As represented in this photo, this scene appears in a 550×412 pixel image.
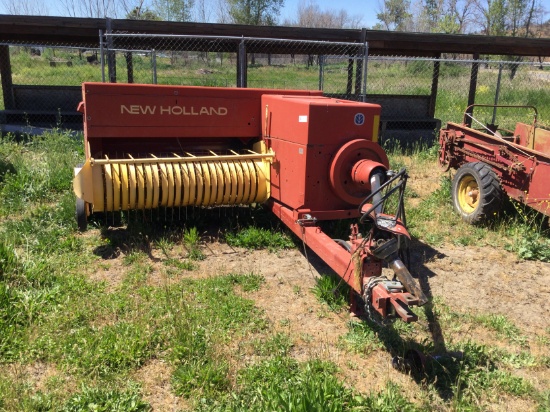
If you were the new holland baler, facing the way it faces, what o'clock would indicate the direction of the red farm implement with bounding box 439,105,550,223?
The red farm implement is roughly at 10 o'clock from the new holland baler.

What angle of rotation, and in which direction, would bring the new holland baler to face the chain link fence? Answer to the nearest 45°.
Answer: approximately 135° to its left

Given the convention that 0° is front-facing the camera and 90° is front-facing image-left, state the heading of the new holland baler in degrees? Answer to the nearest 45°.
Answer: approximately 315°

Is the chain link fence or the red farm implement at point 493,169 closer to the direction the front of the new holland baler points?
the red farm implement
